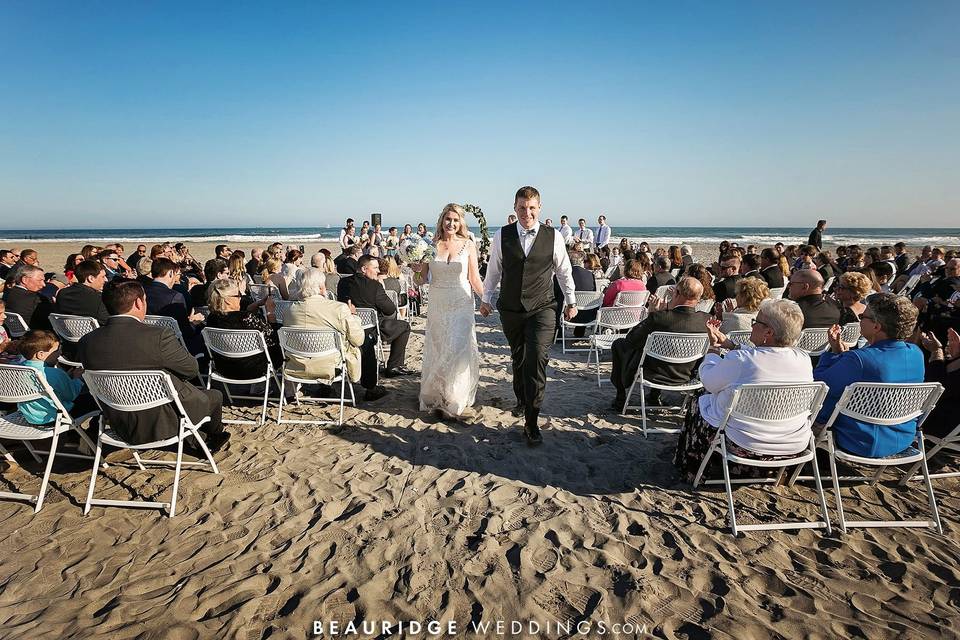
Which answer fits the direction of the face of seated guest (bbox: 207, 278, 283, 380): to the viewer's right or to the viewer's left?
to the viewer's right

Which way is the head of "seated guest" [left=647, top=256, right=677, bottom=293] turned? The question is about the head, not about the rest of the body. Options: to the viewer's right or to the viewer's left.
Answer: to the viewer's left

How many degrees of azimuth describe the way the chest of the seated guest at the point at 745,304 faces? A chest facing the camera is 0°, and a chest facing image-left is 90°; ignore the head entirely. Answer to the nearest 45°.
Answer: approximately 135°

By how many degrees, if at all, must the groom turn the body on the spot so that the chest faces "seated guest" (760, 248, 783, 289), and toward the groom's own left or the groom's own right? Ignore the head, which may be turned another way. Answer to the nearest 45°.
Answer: approximately 135° to the groom's own left

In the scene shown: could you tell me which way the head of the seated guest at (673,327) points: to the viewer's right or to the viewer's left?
to the viewer's left

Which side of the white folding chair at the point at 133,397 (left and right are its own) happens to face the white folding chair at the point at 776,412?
right

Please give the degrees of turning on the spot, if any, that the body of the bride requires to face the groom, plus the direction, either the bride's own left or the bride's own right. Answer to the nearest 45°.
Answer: approximately 45° to the bride's own left

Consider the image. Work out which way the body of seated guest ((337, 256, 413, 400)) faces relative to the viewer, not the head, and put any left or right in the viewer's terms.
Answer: facing to the right of the viewer

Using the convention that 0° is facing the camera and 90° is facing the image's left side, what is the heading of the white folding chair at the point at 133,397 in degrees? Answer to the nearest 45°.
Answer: approximately 225°

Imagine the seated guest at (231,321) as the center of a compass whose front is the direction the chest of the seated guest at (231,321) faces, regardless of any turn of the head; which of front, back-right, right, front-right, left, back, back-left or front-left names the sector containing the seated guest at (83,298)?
left

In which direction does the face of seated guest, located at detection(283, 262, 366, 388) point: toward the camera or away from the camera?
away from the camera

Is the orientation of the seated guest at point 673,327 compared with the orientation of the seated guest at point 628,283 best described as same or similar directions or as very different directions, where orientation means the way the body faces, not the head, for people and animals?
same or similar directions

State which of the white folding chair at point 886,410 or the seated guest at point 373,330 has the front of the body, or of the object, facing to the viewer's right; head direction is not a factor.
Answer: the seated guest

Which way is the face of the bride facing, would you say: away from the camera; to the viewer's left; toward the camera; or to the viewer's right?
toward the camera

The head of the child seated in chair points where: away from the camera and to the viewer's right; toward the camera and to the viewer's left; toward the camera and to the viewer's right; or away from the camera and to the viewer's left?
away from the camera and to the viewer's right

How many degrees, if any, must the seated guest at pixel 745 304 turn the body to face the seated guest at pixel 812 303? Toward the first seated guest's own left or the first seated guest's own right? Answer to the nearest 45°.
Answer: approximately 90° to the first seated guest's own right

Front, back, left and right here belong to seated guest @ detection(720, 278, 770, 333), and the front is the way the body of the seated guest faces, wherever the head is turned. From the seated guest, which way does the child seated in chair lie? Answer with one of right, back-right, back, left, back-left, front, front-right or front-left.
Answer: left

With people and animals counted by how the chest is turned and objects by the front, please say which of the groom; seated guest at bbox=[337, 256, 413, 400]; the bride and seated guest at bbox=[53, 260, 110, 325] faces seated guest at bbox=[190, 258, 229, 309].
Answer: seated guest at bbox=[53, 260, 110, 325]

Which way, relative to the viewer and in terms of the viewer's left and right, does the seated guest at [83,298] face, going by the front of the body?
facing away from the viewer and to the right of the viewer
